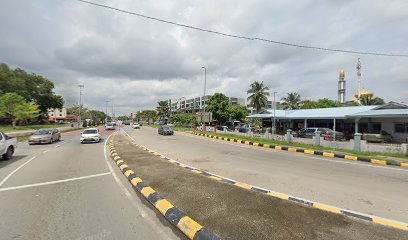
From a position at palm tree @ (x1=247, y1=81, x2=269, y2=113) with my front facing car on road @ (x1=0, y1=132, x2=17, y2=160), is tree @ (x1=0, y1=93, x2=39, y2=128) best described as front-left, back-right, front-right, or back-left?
front-right

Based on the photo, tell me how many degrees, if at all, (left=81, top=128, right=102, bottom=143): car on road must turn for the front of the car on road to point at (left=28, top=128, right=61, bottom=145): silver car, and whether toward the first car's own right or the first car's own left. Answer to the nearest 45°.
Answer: approximately 90° to the first car's own right

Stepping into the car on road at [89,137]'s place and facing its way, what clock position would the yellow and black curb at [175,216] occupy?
The yellow and black curb is roughly at 12 o'clock from the car on road.

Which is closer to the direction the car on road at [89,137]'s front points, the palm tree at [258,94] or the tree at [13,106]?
the tree

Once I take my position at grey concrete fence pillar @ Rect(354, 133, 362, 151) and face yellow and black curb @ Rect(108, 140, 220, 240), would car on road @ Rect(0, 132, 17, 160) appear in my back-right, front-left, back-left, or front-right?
front-right
